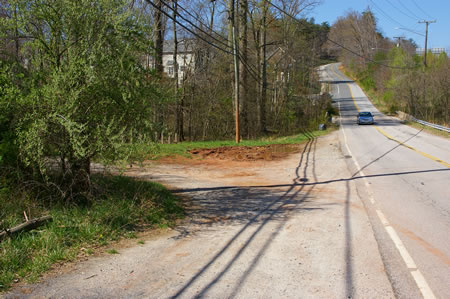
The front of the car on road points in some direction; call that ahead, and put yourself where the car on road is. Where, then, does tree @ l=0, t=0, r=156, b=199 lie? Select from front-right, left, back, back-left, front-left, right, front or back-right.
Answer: front

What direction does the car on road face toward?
toward the camera

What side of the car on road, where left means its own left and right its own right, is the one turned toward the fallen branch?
front
